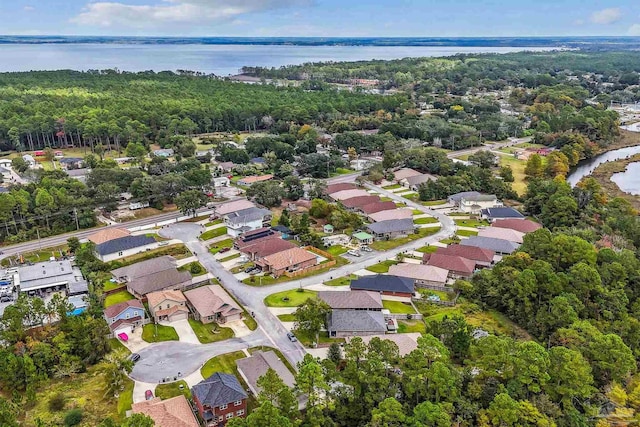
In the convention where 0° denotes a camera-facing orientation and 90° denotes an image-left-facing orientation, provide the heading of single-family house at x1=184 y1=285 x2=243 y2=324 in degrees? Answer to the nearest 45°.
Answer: approximately 0°

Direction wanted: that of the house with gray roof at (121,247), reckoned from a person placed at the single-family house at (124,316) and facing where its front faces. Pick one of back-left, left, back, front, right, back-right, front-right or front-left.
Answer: back-left

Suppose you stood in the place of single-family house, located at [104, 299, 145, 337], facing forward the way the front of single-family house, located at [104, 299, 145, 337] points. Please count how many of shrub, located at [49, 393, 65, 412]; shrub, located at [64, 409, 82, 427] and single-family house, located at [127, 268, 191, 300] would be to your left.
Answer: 1

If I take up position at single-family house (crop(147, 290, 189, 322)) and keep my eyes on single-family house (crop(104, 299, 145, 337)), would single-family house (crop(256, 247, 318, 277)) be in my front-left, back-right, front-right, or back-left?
back-right

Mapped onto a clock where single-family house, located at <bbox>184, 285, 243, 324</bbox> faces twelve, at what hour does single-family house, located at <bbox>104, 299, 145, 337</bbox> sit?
single-family house, located at <bbox>104, 299, 145, 337</bbox> is roughly at 3 o'clock from single-family house, located at <bbox>184, 285, 243, 324</bbox>.

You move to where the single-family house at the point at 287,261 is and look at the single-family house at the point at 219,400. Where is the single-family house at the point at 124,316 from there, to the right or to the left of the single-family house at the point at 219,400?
right

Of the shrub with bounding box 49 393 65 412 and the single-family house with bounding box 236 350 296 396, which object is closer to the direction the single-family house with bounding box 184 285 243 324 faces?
the single-family house

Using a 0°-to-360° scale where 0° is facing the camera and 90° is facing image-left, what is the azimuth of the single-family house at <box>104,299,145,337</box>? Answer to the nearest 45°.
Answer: approximately 315°
